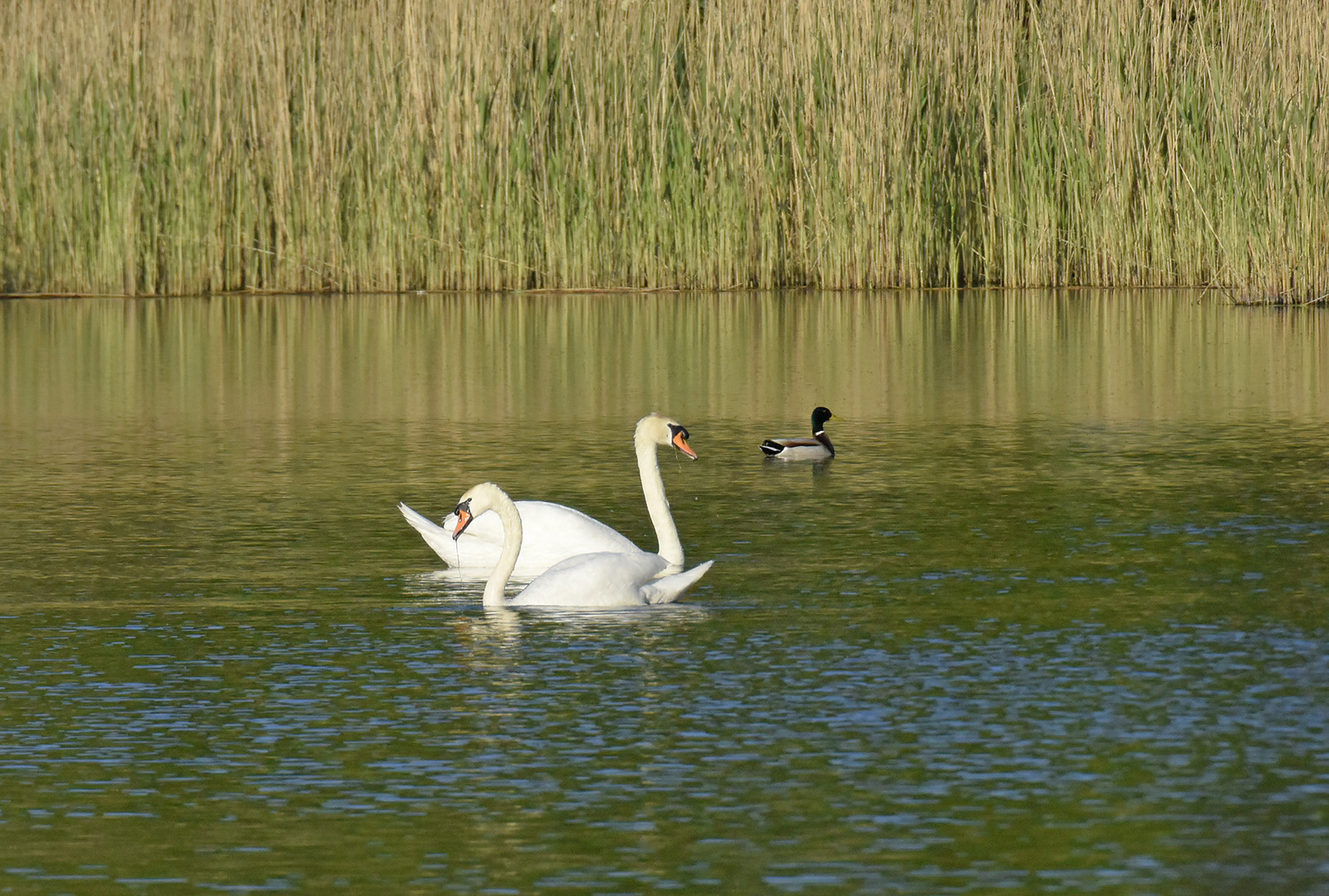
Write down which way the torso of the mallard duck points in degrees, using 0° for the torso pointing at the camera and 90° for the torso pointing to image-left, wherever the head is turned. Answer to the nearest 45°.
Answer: approximately 270°

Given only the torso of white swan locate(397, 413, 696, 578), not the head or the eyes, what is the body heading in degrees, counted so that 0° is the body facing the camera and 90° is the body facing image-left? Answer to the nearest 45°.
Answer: approximately 270°

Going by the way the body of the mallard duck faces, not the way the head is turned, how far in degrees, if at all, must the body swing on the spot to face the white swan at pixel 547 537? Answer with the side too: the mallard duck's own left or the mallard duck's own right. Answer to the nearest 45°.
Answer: approximately 90° to the mallard duck's own right

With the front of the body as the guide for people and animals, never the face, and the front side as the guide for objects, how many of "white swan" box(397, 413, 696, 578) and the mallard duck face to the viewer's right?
2

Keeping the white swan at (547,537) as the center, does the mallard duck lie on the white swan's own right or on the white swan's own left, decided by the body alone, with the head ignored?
on the white swan's own left
